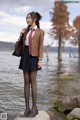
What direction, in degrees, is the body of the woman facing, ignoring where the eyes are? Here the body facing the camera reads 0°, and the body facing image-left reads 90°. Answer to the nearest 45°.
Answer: approximately 45°

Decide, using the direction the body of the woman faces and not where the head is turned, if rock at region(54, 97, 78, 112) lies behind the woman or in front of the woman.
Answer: behind
